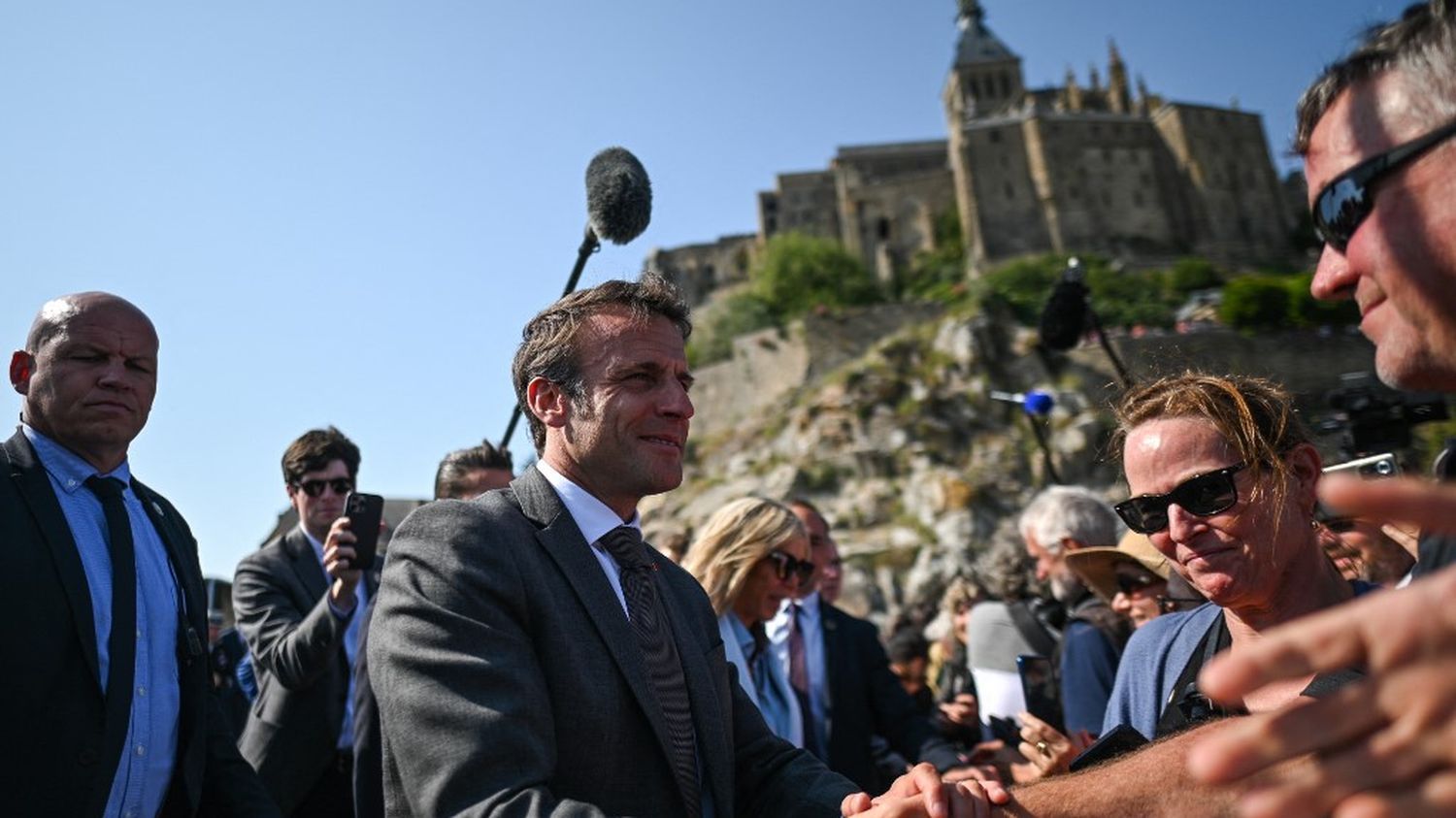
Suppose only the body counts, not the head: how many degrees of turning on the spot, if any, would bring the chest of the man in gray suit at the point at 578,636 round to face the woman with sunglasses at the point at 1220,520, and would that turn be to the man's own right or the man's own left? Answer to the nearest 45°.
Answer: approximately 45° to the man's own left

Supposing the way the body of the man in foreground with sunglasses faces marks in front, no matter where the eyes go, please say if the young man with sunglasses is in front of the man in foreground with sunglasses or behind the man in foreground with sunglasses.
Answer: in front

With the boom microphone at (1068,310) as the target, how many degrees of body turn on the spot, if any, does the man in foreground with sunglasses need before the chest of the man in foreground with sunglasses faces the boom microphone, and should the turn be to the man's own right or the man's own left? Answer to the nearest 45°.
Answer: approximately 90° to the man's own right

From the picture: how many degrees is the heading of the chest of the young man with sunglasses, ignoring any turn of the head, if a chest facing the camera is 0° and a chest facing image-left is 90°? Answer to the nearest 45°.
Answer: approximately 315°

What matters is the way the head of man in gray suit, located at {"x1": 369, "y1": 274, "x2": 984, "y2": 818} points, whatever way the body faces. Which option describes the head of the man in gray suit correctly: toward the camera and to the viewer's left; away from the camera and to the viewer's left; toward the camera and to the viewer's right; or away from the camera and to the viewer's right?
toward the camera and to the viewer's right

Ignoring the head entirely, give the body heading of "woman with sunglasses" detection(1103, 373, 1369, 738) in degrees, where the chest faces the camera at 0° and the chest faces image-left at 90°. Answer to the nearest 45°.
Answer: approximately 45°

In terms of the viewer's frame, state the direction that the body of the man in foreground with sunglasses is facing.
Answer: to the viewer's left

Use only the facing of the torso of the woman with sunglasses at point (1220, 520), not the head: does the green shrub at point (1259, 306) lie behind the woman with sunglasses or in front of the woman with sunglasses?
behind

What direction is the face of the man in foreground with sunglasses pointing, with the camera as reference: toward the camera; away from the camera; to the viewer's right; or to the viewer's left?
to the viewer's left

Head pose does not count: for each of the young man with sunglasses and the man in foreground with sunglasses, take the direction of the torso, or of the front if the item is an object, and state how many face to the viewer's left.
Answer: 1

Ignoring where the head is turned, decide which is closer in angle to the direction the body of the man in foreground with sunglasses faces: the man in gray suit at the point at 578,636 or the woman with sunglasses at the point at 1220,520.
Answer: the man in gray suit
